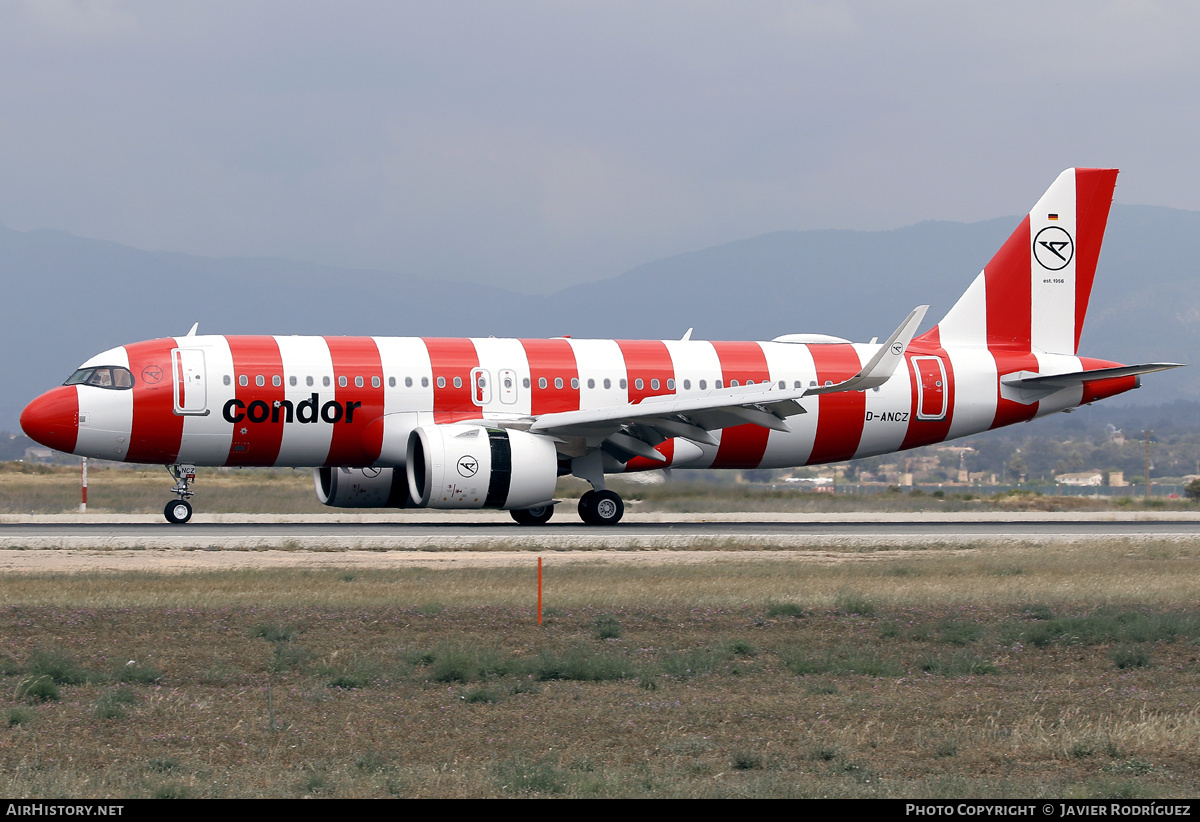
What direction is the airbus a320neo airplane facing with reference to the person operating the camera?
facing to the left of the viewer
